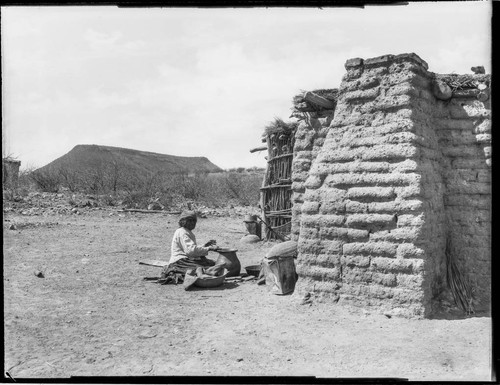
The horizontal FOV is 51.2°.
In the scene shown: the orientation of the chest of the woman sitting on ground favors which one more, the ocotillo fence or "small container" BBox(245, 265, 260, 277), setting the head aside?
the small container

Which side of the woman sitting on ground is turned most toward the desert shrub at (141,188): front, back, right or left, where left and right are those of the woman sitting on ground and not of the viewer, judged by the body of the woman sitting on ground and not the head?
left

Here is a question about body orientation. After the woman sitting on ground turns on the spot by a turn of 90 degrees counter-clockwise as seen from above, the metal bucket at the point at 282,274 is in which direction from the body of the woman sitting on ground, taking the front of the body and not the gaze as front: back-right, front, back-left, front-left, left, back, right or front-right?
back-right

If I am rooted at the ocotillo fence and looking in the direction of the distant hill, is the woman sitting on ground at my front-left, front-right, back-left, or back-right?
back-left

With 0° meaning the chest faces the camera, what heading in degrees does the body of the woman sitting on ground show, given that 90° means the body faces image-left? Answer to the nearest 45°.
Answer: approximately 270°

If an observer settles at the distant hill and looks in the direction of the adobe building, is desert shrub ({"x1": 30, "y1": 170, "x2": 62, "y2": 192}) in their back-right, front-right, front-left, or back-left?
front-right

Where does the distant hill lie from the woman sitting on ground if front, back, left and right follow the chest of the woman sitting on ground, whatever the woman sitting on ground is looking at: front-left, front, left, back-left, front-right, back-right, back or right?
left

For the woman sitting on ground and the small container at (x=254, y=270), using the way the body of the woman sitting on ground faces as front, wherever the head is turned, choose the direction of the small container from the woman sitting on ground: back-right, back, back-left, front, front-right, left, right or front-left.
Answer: front

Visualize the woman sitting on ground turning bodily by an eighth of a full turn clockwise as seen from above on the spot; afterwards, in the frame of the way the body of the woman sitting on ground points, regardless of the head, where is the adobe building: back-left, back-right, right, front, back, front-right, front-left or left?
front
